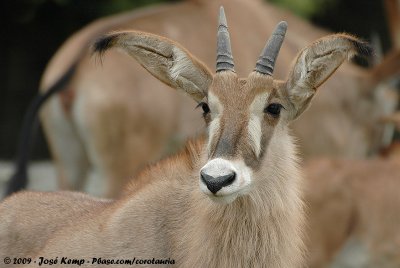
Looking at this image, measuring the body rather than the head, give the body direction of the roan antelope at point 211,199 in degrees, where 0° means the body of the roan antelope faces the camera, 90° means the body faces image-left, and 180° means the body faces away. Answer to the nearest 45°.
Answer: approximately 315°
